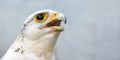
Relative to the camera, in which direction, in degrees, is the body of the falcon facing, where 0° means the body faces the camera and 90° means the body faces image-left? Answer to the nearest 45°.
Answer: approximately 270°
